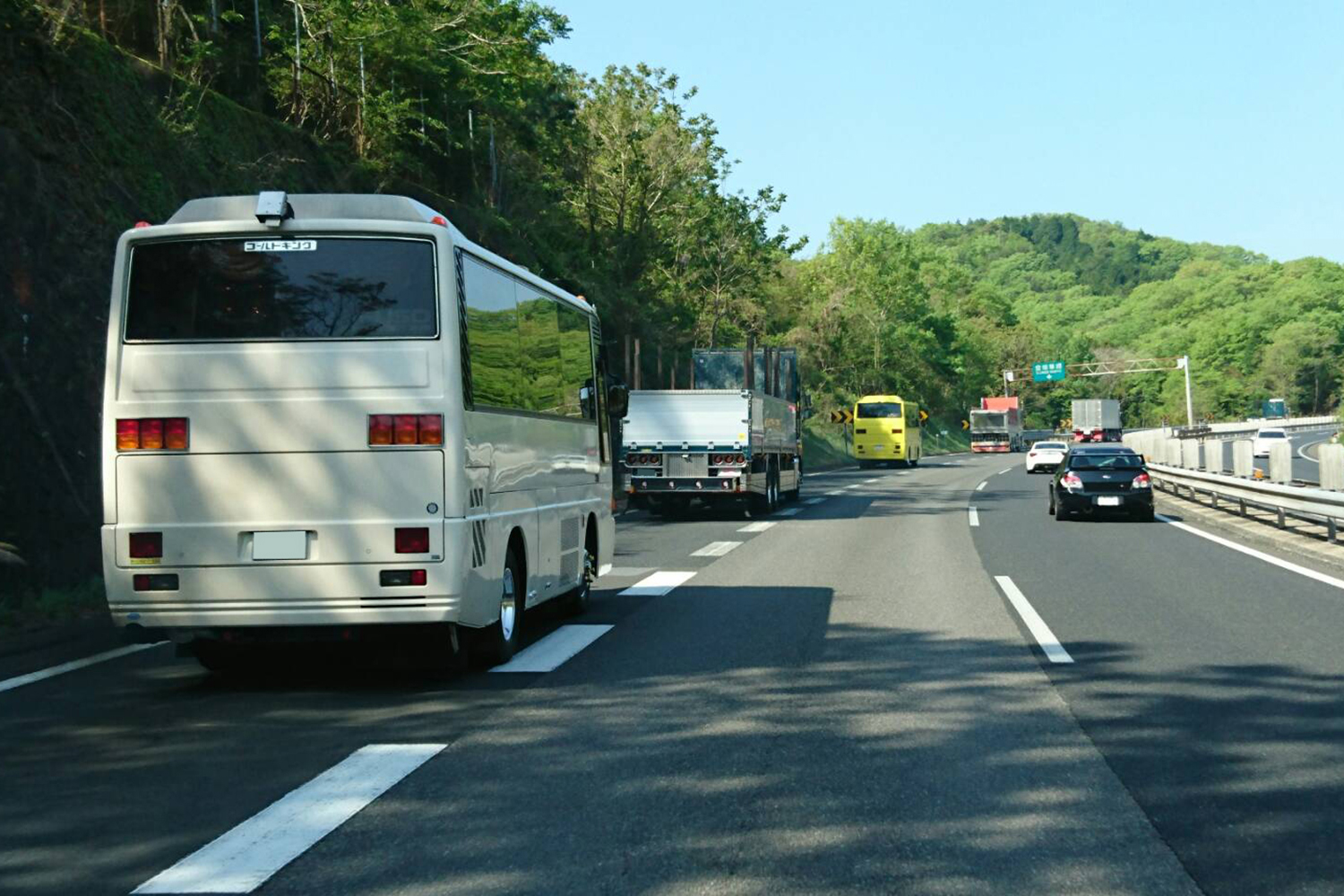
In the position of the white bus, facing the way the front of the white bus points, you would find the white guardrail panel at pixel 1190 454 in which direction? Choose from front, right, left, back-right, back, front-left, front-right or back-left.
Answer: front

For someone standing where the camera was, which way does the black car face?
facing away from the viewer

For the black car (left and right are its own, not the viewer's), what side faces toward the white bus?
back

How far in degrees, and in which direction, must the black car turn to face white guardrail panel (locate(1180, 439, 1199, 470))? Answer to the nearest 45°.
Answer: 0° — it already faces it

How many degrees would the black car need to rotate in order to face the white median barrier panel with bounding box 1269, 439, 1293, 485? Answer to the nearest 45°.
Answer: approximately 90° to its right

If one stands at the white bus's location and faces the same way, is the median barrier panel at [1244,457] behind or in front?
in front

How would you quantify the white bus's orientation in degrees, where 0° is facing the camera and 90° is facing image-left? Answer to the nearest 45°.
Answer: approximately 225°

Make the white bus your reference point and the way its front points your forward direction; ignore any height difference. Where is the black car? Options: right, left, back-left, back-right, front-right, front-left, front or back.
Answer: front

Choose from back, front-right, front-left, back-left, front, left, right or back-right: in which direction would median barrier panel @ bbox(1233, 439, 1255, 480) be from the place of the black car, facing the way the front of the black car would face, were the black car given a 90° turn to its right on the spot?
front-left

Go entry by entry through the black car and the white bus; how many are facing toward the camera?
0
